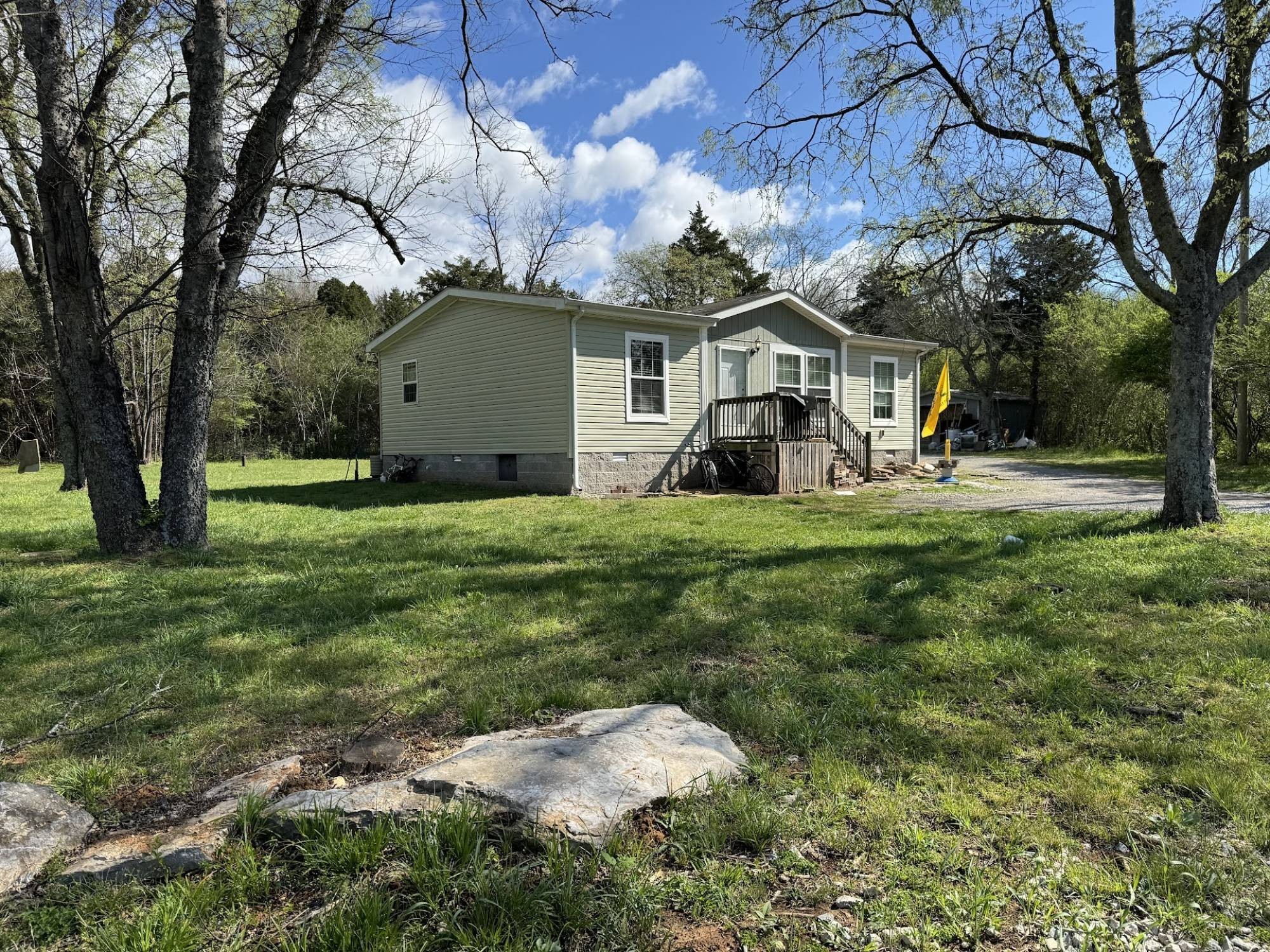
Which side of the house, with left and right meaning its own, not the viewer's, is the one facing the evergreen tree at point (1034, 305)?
left

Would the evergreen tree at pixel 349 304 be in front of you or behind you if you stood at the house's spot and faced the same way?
behind

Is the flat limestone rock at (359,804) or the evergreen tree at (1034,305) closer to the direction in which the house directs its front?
the flat limestone rock

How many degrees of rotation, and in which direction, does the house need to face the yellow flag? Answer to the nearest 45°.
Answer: approximately 45° to its left

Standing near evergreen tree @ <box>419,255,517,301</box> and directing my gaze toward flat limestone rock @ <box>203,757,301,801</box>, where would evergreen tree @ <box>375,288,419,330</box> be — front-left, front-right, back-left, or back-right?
back-right

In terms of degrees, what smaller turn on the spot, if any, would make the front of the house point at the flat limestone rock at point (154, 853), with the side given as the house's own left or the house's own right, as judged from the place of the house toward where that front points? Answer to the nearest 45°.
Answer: approximately 45° to the house's own right

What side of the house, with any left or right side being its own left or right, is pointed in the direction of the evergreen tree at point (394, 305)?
back

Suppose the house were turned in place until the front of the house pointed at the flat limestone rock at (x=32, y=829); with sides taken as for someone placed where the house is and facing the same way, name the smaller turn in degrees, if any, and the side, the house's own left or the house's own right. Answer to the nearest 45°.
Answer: approximately 45° to the house's own right

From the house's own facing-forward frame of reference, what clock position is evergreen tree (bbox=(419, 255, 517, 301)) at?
The evergreen tree is roughly at 7 o'clock from the house.

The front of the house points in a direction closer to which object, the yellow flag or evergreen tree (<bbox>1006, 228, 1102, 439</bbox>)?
the yellow flag

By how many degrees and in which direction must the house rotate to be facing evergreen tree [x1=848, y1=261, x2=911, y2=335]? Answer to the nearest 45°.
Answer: approximately 90° to its left

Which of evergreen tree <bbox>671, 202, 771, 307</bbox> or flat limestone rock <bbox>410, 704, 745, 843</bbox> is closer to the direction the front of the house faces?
the flat limestone rock

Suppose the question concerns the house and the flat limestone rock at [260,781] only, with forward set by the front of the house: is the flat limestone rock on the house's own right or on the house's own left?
on the house's own right

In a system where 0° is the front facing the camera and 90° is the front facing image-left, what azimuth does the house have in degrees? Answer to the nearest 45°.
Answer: approximately 315°

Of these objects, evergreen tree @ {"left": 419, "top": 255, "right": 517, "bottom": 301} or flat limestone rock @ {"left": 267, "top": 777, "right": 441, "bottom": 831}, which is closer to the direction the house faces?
the flat limestone rock
